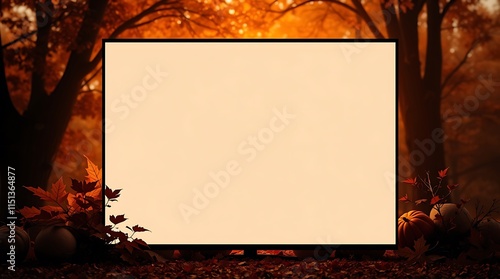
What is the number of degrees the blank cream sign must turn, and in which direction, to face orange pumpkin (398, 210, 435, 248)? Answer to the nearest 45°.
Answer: approximately 135° to its left

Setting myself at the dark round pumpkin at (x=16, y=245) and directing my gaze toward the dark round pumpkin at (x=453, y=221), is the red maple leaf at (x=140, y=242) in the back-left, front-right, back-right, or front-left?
front-right

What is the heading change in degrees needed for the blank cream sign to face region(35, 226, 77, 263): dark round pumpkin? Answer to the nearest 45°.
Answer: approximately 90° to its right

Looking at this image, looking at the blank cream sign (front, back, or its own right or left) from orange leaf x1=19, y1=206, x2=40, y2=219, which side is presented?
right

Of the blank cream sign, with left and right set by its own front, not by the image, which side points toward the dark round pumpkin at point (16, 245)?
right

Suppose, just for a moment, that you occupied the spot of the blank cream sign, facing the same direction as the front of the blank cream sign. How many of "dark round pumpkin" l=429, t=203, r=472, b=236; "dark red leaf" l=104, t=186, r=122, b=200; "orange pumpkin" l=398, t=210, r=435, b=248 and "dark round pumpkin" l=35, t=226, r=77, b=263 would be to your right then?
2

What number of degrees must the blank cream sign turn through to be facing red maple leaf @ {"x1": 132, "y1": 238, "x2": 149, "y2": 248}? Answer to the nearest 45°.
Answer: approximately 90° to its right

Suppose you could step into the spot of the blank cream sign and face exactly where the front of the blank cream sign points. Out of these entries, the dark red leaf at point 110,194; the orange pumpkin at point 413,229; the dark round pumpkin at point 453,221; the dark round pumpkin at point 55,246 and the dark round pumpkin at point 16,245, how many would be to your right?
3

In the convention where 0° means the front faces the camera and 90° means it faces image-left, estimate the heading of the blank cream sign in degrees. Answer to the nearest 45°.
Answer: approximately 0°

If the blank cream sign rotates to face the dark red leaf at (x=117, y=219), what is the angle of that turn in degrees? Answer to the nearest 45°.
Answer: approximately 90° to its right

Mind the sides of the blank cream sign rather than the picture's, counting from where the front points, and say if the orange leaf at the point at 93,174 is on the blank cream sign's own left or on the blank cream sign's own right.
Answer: on the blank cream sign's own right
